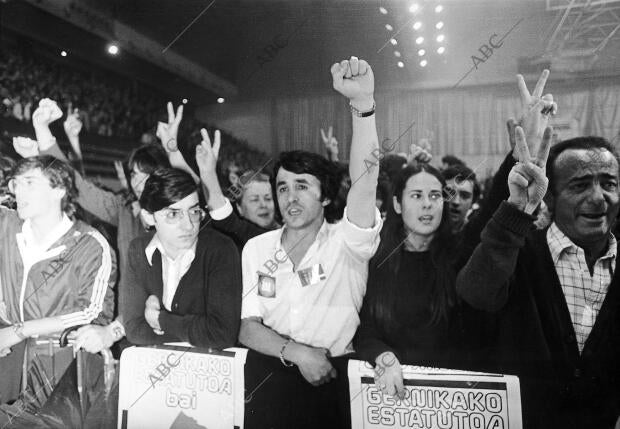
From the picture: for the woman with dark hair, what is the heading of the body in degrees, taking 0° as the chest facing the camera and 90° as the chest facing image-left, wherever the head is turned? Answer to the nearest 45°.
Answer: approximately 0°

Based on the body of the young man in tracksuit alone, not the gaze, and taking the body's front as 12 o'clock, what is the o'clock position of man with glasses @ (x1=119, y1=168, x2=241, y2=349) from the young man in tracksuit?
The man with glasses is roughly at 9 o'clock from the young man in tracksuit.

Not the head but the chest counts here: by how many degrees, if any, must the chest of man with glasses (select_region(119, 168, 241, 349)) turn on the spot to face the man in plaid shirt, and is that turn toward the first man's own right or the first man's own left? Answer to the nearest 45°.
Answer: approximately 45° to the first man's own left

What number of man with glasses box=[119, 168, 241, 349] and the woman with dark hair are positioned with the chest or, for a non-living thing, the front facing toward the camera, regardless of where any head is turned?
2

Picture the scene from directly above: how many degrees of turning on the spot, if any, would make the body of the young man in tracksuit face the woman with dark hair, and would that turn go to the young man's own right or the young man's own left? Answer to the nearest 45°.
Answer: approximately 90° to the young man's own left

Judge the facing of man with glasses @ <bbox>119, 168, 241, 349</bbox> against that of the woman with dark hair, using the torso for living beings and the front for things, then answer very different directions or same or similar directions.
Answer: same or similar directions

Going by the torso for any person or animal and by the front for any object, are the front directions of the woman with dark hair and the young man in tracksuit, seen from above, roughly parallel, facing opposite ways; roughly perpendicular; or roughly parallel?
roughly parallel

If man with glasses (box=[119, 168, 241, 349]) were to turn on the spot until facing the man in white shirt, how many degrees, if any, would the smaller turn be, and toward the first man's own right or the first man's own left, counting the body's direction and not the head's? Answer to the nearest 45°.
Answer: approximately 45° to the first man's own left

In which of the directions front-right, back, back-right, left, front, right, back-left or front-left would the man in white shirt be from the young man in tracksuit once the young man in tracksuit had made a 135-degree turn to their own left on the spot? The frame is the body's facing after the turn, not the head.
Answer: front-right

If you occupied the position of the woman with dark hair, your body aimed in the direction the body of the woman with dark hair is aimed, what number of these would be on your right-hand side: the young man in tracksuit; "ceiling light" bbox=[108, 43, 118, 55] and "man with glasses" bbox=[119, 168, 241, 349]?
3

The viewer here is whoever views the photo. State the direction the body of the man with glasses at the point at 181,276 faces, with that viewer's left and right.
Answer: facing the viewer

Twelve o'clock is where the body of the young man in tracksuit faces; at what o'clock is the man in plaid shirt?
The man in plaid shirt is roughly at 9 o'clock from the young man in tracksuit.
